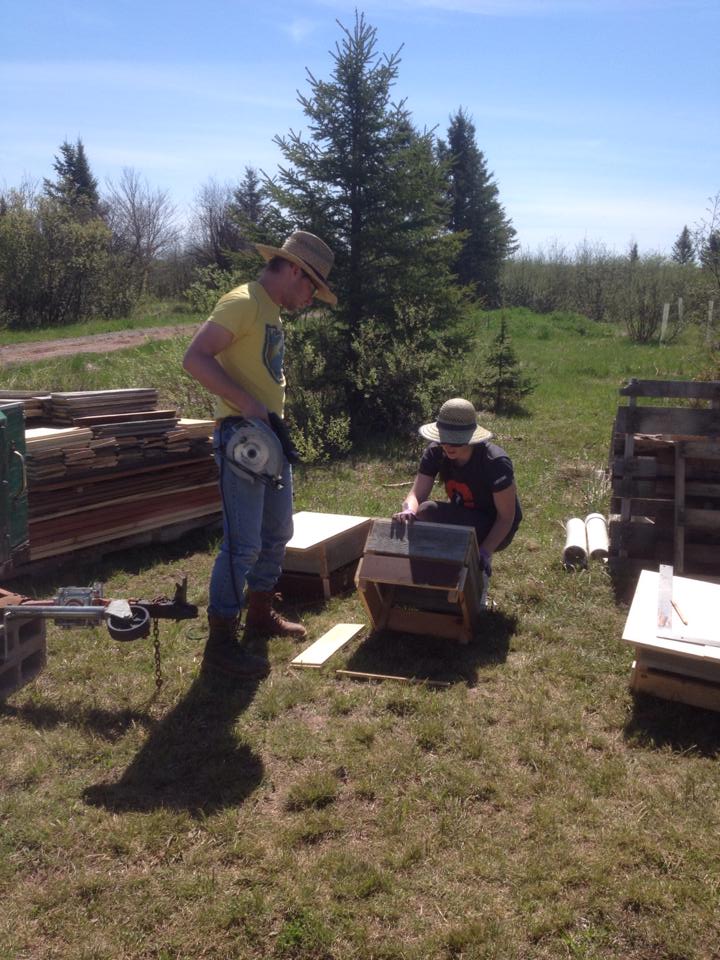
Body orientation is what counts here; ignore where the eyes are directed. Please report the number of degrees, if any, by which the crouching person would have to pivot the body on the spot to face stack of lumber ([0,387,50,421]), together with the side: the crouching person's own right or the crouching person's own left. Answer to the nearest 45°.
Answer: approximately 45° to the crouching person's own right

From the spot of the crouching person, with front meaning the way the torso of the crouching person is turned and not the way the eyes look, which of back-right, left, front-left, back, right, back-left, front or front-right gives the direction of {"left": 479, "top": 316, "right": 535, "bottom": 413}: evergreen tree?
back-right

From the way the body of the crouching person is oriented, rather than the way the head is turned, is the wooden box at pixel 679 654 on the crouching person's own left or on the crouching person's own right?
on the crouching person's own left

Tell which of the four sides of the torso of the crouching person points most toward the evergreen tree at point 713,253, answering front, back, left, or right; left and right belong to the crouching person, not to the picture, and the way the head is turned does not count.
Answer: back

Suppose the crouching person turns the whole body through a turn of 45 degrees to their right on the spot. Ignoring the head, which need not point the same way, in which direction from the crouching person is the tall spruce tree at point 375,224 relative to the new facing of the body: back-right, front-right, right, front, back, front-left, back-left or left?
right

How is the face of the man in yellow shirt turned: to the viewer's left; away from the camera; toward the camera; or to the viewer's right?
to the viewer's right

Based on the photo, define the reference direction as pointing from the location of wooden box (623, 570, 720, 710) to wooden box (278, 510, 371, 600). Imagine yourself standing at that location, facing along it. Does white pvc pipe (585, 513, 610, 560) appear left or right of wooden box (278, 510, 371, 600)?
right

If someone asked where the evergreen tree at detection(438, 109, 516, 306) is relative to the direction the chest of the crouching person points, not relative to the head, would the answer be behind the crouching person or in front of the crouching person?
behind

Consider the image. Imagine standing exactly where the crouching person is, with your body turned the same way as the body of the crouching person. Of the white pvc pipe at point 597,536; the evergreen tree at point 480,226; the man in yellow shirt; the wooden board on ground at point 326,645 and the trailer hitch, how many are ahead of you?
3

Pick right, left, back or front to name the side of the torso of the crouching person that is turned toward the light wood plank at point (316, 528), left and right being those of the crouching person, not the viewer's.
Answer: right

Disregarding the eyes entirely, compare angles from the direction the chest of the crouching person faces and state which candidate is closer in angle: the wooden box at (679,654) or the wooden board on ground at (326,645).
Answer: the wooden board on ground

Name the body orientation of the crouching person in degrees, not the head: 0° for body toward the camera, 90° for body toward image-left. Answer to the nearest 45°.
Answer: approximately 45°

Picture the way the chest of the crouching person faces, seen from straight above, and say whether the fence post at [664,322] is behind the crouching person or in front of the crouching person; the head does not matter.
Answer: behind

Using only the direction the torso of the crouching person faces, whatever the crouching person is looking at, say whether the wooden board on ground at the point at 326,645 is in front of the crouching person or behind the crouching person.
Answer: in front
